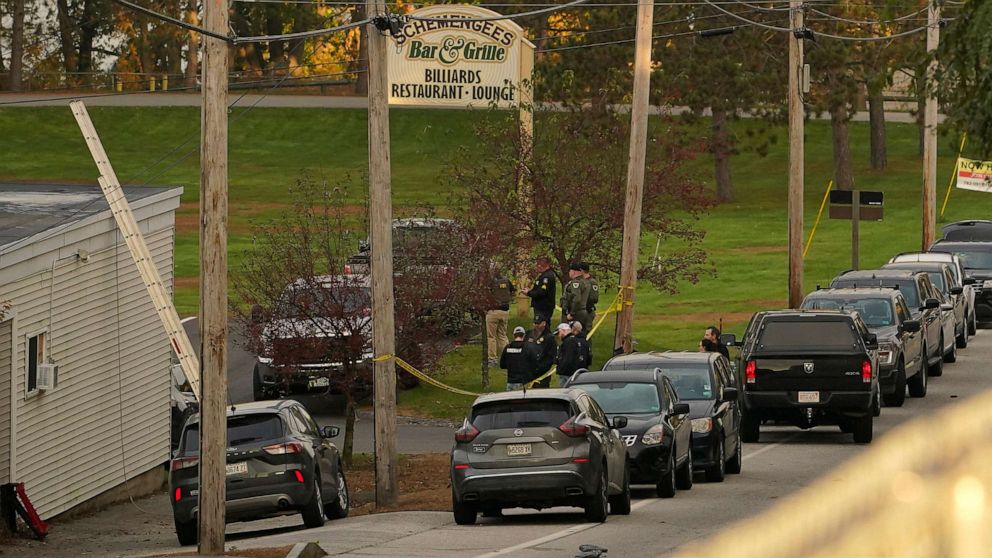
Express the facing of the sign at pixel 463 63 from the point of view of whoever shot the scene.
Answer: facing the viewer

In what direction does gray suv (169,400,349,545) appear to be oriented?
away from the camera

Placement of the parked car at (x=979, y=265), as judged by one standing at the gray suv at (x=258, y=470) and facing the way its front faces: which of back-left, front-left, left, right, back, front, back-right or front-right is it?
front-right

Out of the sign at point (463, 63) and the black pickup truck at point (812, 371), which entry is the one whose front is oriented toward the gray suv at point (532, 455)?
the sign

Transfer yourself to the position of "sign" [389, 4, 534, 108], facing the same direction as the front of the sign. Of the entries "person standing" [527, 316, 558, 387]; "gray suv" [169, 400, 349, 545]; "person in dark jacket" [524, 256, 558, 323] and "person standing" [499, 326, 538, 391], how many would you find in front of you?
4

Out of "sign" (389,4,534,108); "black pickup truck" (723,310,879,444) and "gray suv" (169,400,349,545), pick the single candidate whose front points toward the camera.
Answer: the sign
